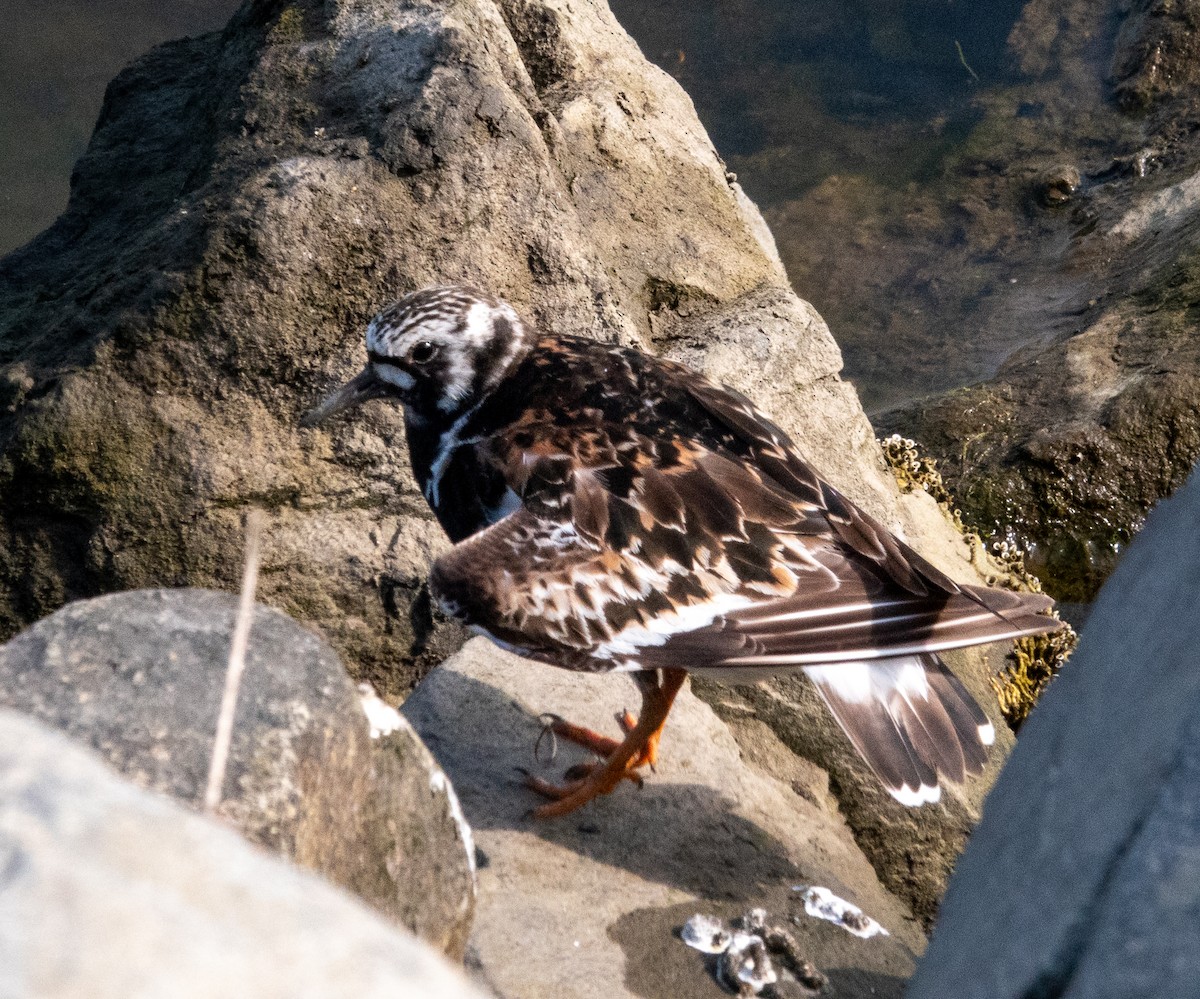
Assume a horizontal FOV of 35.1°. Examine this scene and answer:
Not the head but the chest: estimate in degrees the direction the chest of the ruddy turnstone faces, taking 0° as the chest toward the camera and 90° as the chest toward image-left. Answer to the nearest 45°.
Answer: approximately 90°

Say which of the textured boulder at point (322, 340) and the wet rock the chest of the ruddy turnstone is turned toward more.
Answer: the textured boulder

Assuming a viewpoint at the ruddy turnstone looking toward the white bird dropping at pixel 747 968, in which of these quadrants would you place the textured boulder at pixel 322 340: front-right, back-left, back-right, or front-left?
back-right

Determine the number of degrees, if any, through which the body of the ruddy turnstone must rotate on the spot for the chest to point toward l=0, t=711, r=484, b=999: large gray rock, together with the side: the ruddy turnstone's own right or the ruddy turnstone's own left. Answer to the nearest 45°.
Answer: approximately 90° to the ruddy turnstone's own left
